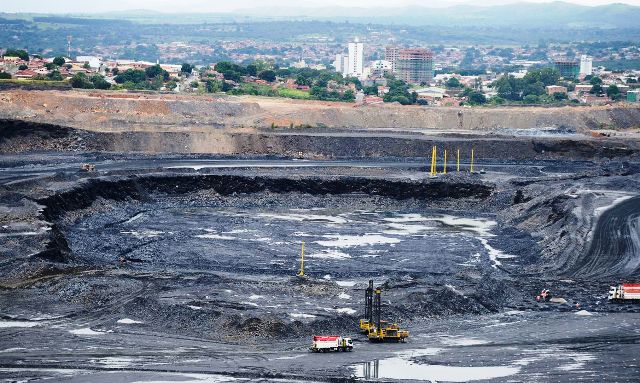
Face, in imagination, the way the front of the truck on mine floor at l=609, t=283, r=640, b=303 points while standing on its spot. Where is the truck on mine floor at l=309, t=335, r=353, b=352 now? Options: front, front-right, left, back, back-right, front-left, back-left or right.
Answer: front-left

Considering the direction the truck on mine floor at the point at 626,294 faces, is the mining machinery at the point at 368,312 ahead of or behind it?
ahead

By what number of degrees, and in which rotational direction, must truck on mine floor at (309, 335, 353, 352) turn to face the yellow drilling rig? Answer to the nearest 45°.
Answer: approximately 45° to its left

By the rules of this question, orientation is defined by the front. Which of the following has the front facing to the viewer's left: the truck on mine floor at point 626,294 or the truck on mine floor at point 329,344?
the truck on mine floor at point 626,294

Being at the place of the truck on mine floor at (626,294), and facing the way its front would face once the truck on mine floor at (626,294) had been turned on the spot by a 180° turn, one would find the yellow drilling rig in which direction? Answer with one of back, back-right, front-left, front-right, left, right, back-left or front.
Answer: back-right

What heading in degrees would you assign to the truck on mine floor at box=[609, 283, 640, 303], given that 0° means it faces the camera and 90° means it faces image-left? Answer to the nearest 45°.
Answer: approximately 90°

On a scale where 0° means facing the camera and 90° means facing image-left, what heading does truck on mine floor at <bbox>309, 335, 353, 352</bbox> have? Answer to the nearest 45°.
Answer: approximately 270°

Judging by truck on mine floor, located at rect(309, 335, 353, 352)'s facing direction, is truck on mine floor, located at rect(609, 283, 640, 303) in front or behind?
in front
